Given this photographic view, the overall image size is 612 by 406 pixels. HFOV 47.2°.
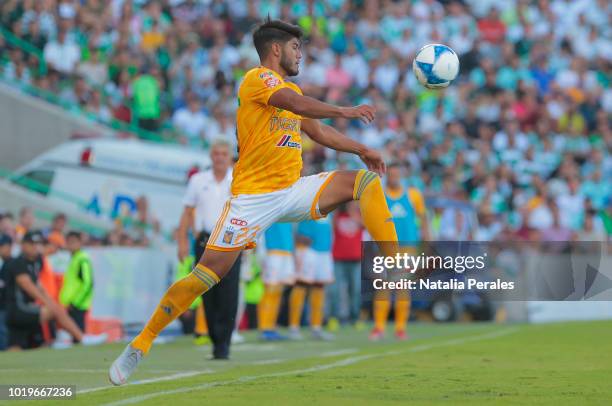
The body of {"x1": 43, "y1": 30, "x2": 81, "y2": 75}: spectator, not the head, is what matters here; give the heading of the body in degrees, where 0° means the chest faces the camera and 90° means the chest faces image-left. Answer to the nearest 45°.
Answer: approximately 0°

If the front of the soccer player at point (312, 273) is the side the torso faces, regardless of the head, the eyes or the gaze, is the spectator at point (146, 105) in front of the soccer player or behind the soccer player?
behind

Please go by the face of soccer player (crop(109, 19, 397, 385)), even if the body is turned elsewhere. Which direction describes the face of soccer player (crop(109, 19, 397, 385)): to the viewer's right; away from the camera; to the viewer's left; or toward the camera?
to the viewer's right

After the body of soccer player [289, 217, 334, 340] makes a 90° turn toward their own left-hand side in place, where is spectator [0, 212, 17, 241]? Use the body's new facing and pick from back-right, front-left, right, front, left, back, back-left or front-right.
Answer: back-left

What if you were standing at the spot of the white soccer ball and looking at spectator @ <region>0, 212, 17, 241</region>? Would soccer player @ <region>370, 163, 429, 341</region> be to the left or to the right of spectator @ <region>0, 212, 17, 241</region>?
right

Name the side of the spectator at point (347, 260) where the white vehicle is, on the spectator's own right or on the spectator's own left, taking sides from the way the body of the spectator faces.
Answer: on the spectator's own right
